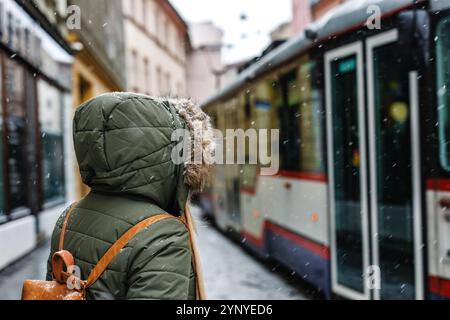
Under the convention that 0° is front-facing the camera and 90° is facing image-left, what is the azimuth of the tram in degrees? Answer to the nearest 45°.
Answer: approximately 315°
